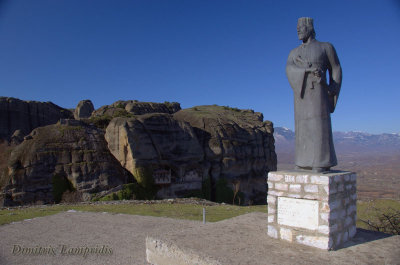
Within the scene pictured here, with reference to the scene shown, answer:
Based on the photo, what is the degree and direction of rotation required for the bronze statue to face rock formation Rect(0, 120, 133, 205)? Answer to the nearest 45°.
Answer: approximately 90° to its right

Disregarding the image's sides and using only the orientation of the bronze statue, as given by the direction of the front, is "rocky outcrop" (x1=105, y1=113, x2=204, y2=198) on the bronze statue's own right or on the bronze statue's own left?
on the bronze statue's own right

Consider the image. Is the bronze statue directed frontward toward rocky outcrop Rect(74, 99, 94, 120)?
no

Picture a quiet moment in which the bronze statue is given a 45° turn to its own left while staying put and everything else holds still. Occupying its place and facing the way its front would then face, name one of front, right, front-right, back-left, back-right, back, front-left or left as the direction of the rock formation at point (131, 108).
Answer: back-right

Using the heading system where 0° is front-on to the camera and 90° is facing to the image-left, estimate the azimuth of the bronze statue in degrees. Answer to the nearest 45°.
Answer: approximately 45°

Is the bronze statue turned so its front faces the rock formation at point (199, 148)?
no

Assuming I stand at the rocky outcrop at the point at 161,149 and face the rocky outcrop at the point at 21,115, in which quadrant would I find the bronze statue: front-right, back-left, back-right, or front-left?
back-left

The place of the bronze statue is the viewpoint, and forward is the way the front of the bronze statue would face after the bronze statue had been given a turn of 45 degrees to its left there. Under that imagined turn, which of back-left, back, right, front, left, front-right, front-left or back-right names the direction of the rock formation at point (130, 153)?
back-right
